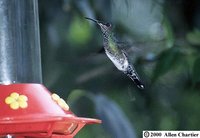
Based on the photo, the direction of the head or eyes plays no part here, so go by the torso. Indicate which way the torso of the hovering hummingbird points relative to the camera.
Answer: to the viewer's left

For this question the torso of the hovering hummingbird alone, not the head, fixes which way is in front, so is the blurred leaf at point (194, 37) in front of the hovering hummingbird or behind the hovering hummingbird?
behind
